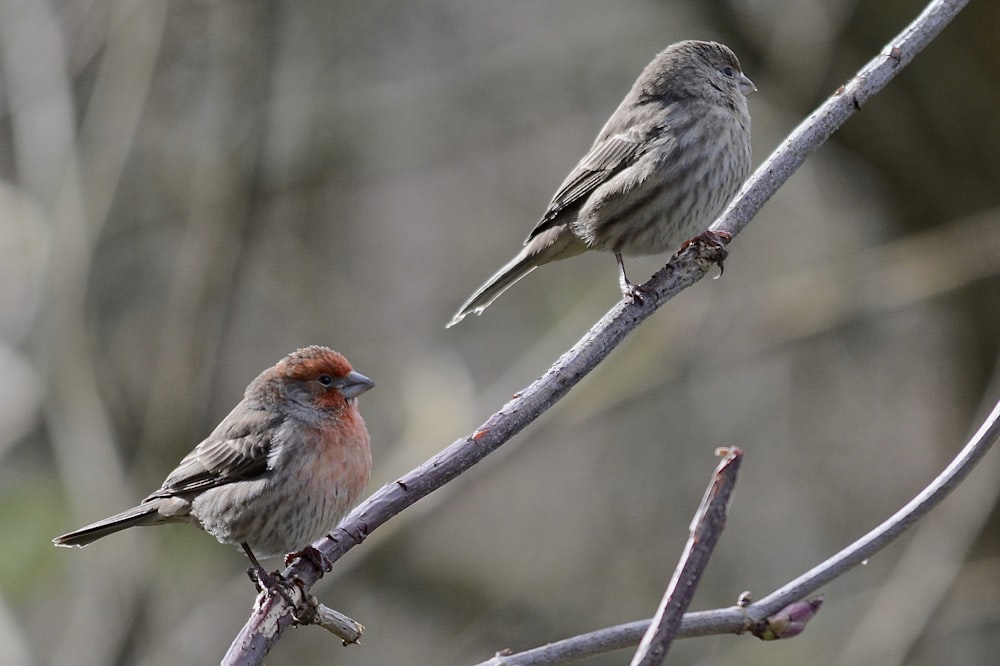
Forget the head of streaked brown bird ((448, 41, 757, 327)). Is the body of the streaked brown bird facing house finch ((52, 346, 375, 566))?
no

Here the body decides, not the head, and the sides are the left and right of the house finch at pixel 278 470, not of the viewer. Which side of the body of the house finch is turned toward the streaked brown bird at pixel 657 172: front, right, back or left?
front

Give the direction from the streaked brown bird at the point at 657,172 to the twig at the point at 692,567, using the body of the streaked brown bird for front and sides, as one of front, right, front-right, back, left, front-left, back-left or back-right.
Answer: right

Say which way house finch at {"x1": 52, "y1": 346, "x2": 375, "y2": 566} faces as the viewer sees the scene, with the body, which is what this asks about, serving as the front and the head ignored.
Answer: to the viewer's right

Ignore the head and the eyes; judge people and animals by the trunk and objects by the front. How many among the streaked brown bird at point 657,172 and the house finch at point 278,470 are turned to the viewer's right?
2

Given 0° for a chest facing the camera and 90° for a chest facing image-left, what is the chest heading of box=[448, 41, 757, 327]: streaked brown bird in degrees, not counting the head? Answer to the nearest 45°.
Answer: approximately 270°

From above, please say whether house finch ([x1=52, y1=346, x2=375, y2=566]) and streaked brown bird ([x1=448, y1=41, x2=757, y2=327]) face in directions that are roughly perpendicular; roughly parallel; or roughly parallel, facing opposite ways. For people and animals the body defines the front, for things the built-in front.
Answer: roughly parallel
